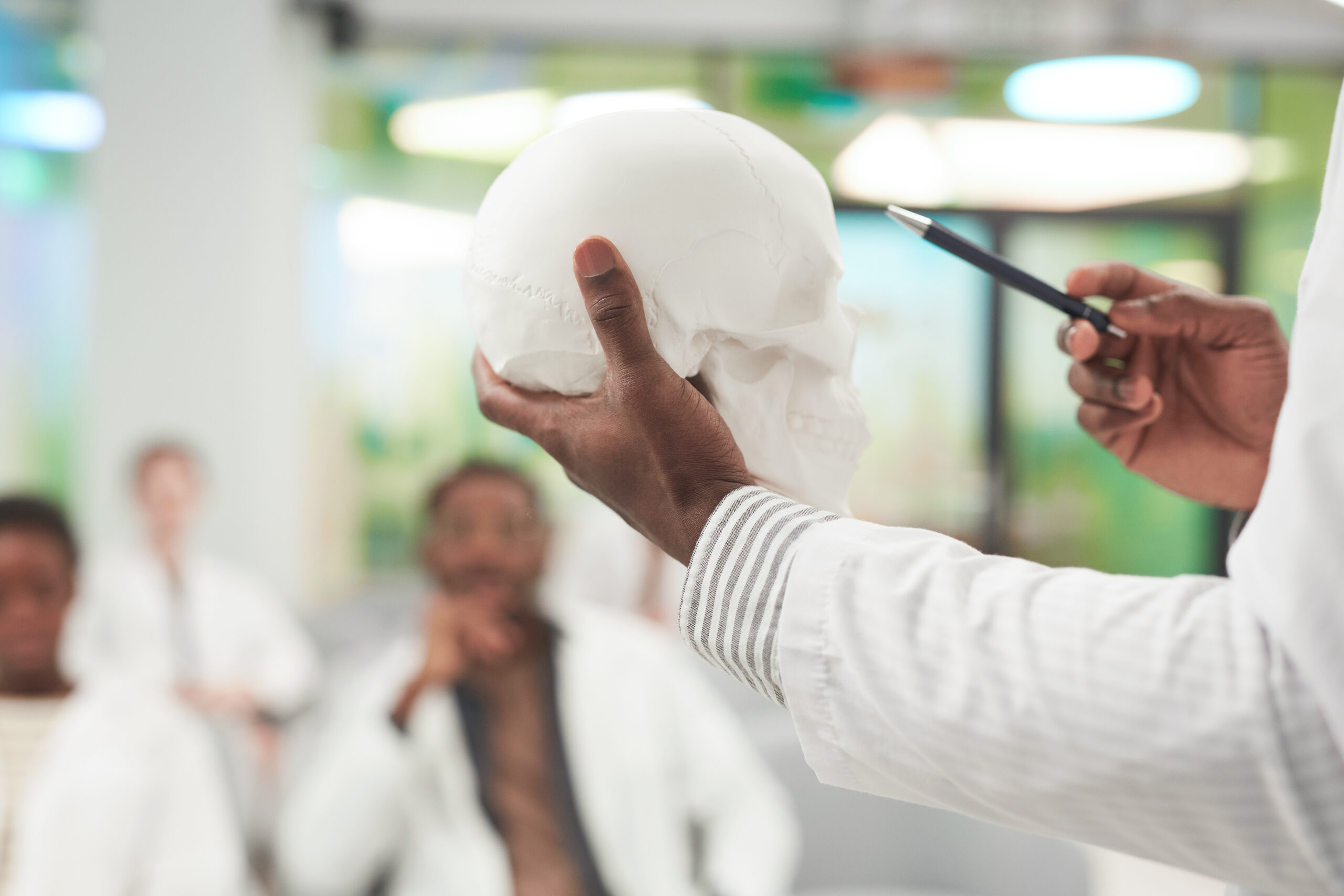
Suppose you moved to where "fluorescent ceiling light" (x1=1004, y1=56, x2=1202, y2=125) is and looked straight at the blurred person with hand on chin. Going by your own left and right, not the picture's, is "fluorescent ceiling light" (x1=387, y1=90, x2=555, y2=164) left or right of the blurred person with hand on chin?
right

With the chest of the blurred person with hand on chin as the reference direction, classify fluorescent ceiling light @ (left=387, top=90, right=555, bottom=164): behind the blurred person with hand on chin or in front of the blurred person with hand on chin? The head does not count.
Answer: behind

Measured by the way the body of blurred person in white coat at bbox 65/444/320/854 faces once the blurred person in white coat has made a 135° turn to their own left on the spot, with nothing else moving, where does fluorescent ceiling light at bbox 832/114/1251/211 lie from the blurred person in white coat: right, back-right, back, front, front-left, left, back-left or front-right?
front-right

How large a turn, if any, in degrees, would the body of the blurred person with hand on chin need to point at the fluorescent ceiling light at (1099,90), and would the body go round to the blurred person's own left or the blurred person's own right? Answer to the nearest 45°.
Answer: approximately 135° to the blurred person's own left

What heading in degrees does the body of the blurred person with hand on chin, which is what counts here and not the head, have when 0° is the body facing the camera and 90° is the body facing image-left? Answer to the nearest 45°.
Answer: approximately 0°

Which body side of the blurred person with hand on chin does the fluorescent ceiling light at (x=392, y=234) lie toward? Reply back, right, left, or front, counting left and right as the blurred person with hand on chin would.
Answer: back

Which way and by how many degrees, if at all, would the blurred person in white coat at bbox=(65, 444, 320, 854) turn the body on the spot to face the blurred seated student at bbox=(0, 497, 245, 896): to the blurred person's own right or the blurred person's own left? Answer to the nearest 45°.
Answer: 0° — they already face them

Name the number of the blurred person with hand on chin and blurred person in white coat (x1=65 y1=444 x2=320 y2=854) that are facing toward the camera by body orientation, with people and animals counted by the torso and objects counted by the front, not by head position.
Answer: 2

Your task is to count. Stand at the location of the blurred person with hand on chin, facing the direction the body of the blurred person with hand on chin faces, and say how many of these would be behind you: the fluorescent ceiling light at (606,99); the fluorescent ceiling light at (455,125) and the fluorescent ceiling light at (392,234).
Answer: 3

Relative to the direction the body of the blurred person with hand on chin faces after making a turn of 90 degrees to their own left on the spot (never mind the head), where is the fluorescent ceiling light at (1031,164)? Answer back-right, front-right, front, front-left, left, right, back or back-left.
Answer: front-left

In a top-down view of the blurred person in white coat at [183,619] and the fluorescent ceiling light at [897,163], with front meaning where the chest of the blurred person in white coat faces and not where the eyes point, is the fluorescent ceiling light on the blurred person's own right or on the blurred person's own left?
on the blurred person's own left
